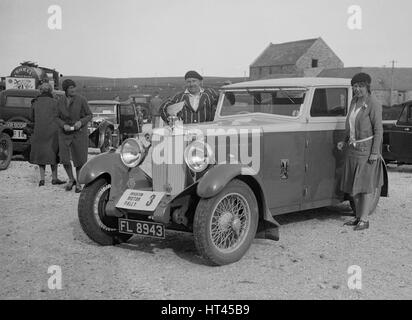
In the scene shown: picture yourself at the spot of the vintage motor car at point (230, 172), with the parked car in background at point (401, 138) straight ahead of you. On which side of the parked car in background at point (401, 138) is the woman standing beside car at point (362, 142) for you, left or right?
right

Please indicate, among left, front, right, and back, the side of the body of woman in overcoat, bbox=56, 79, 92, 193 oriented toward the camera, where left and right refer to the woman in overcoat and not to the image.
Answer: front

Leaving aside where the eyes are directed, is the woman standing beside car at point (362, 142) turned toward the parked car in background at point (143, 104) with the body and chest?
no

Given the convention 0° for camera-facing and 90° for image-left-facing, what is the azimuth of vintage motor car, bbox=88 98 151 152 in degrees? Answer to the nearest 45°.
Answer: approximately 45°

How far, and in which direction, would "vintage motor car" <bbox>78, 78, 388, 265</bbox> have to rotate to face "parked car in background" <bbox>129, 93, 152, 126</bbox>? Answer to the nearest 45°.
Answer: approximately 135° to its right

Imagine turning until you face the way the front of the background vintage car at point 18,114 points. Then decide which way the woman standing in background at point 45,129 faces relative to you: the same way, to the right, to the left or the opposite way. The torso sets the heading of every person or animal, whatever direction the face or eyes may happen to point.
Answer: the same way

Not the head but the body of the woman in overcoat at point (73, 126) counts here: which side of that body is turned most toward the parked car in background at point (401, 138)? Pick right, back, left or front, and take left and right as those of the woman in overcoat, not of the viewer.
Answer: left

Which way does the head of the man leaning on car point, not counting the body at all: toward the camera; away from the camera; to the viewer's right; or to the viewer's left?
toward the camera

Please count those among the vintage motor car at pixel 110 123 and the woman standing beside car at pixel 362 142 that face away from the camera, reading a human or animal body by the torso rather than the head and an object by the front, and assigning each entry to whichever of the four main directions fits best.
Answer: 0

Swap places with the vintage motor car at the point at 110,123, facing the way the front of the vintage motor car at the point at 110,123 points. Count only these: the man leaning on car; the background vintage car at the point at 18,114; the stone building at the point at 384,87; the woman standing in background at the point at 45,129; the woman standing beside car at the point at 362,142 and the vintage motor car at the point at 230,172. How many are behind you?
1

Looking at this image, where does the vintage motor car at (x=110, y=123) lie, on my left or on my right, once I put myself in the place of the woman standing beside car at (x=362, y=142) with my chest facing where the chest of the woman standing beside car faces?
on my right
